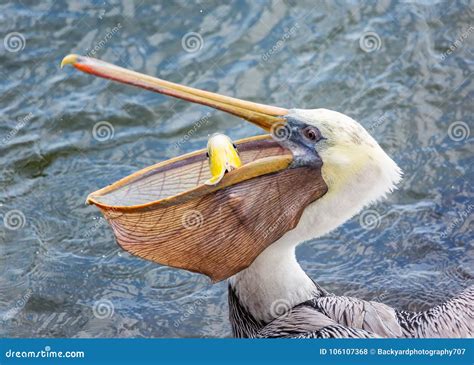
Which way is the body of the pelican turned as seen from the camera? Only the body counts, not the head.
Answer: to the viewer's left
